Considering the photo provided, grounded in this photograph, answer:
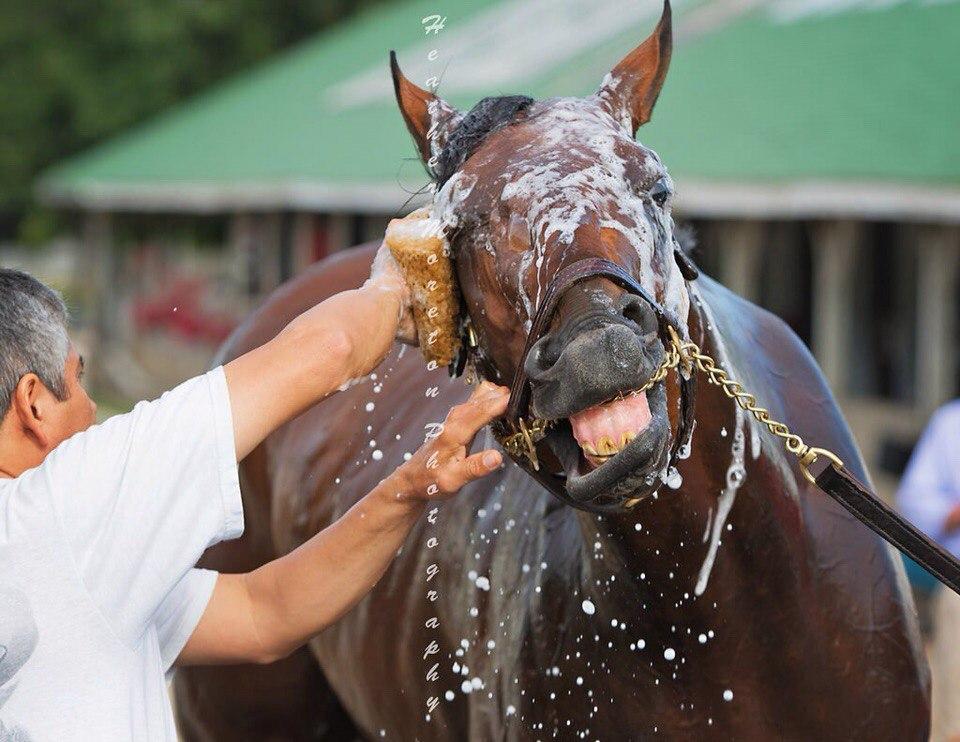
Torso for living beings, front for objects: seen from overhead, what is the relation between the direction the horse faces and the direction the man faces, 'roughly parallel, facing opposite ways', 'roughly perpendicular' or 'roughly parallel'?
roughly perpendicular

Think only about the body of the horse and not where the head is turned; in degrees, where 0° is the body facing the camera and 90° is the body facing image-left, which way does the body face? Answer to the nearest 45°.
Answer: approximately 315°

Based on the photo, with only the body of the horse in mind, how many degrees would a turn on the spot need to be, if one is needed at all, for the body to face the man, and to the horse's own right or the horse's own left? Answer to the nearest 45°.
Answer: approximately 90° to the horse's own right

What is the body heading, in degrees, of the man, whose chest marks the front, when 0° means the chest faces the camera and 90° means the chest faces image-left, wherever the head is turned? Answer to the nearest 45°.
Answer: approximately 225°

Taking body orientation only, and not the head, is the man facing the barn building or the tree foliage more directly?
the barn building

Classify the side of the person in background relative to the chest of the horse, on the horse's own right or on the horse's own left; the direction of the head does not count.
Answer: on the horse's own left

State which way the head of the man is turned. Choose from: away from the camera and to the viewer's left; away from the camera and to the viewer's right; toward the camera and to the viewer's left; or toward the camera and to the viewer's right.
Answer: away from the camera and to the viewer's right
